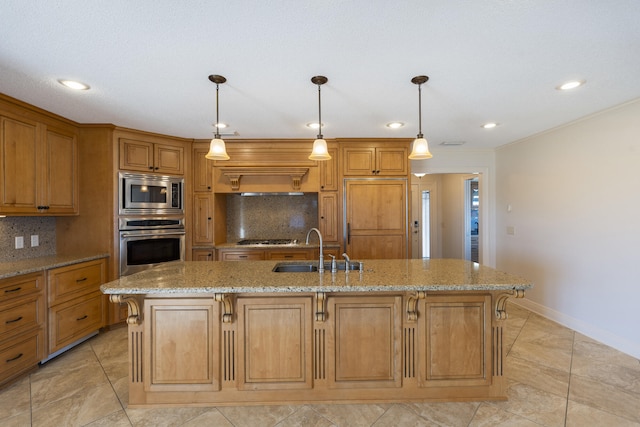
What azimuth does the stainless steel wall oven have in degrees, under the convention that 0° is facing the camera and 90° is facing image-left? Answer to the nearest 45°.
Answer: approximately 0°

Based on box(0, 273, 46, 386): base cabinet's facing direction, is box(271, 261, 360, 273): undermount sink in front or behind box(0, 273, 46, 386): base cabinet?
in front

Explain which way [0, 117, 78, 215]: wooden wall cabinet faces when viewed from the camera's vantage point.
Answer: facing the viewer and to the right of the viewer

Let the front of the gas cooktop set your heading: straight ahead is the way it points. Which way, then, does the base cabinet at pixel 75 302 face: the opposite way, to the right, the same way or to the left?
to the left

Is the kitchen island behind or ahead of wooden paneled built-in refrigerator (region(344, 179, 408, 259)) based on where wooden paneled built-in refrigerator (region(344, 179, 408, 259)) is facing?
ahead

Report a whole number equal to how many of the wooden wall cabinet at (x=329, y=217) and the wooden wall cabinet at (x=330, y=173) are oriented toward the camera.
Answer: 2

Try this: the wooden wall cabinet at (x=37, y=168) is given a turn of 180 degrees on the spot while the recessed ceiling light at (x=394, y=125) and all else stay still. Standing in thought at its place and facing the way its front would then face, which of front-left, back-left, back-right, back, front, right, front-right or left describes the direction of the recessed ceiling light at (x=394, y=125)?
back

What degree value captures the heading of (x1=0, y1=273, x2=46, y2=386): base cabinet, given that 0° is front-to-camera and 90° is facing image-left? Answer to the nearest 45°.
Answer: approximately 315°
